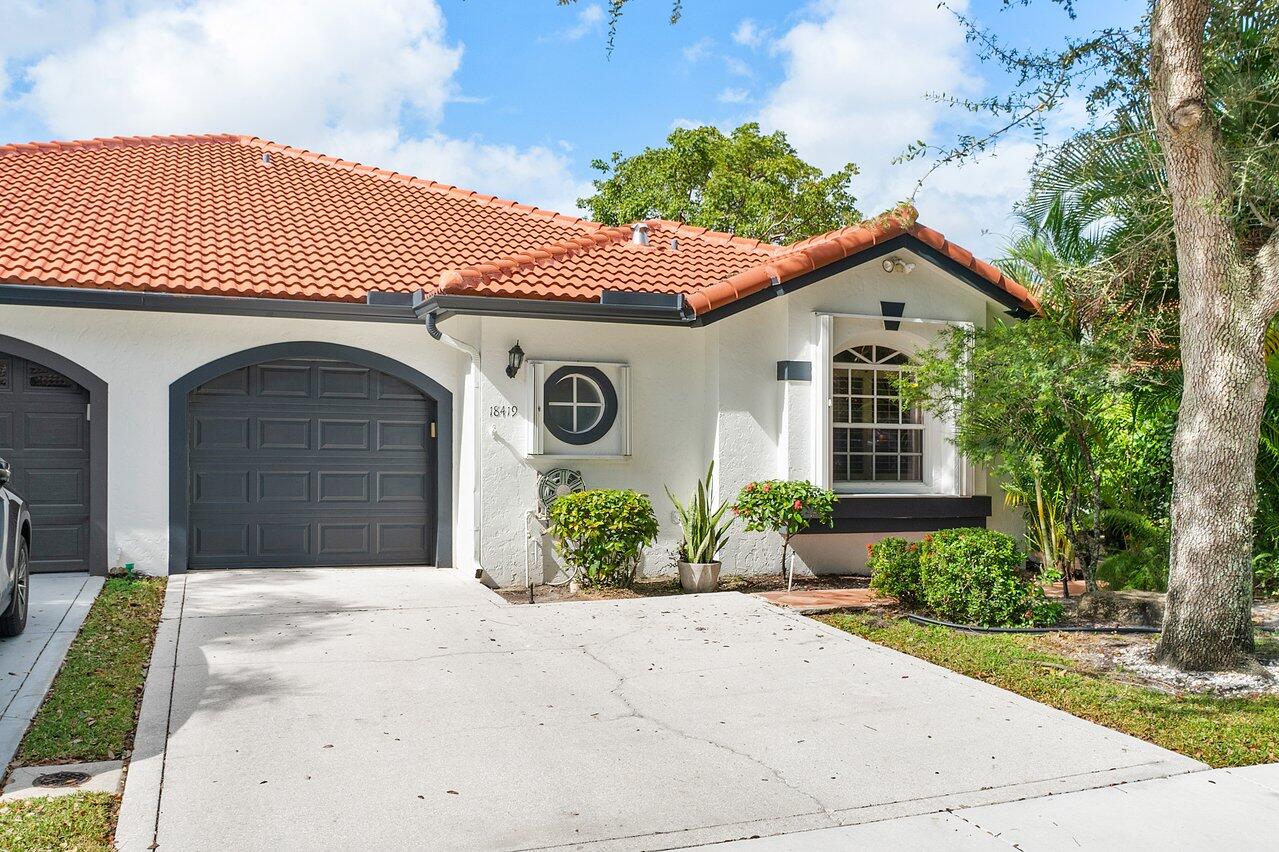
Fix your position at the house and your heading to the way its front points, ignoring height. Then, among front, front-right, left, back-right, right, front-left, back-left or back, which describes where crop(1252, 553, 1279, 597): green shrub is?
left

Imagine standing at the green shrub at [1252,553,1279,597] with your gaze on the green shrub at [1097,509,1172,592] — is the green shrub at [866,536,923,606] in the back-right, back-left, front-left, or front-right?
front-left

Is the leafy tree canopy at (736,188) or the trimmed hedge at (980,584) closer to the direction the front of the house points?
the trimmed hedge

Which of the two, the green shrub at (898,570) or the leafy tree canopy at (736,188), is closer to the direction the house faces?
the green shrub

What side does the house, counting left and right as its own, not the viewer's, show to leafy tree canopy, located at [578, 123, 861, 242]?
back

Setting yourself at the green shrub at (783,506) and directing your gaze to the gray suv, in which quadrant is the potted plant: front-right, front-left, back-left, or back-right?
front-right

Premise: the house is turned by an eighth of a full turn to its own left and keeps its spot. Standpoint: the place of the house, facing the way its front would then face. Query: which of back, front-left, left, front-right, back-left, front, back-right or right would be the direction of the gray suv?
right

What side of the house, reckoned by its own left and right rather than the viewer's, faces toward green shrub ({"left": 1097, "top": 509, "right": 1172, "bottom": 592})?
left

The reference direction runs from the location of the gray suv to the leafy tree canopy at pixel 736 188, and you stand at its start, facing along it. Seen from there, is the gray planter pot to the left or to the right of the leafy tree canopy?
right

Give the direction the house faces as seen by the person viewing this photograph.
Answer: facing the viewer

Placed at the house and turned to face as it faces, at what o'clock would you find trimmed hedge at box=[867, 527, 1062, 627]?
The trimmed hedge is roughly at 10 o'clock from the house.

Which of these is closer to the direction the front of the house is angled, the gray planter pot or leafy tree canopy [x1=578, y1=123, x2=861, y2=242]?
the gray planter pot

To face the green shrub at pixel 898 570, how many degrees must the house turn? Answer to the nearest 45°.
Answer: approximately 45° to its left

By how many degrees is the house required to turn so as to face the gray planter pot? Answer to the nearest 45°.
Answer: approximately 90° to its left
